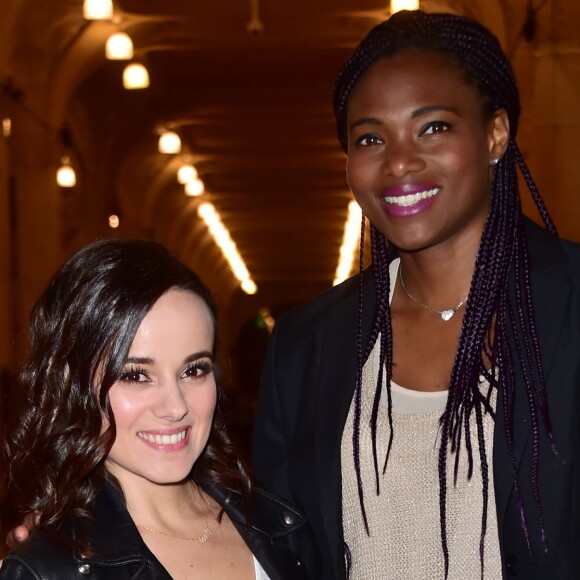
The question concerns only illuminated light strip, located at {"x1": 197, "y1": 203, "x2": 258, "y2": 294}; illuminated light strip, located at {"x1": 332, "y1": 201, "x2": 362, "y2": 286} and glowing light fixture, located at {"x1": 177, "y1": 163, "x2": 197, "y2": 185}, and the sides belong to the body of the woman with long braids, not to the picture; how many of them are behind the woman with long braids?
3

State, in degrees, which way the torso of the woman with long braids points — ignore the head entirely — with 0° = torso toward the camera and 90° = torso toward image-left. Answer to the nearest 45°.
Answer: approximately 0°

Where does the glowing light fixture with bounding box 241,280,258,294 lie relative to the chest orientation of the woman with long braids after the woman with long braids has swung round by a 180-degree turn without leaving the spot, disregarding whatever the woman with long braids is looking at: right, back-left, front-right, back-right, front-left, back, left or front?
front

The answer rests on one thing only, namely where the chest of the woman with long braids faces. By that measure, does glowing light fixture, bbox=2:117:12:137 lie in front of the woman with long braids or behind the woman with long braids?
behind

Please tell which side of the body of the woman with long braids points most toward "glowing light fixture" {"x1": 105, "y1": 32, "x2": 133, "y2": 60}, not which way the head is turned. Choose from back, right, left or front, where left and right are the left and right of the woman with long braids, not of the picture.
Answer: back

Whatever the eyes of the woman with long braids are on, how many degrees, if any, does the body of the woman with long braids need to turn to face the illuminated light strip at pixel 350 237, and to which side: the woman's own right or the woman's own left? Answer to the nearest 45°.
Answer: approximately 180°

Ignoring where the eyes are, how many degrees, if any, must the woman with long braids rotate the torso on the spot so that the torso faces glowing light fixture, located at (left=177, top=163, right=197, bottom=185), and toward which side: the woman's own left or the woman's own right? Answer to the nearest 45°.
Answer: approximately 180°

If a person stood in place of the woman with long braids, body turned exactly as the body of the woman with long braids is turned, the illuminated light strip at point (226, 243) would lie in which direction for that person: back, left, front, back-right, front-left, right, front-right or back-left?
back

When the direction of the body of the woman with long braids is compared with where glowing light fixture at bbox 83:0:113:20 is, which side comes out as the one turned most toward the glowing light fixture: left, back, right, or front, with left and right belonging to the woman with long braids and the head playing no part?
back
